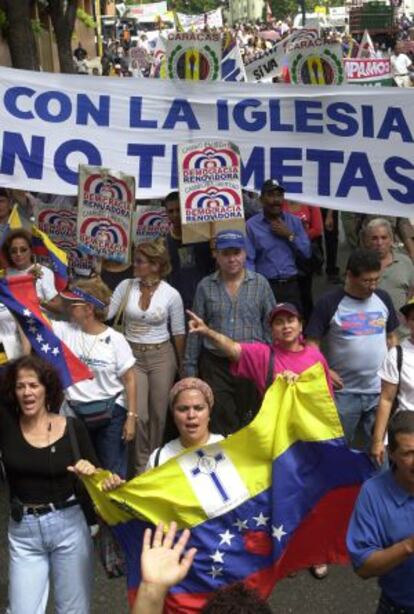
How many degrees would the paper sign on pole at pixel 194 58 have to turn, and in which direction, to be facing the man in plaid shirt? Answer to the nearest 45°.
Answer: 0° — it already faces them

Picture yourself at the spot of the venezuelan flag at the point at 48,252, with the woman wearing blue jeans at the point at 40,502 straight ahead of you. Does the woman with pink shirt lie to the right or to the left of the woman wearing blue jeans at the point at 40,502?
left

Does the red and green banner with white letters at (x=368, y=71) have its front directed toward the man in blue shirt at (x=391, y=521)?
yes

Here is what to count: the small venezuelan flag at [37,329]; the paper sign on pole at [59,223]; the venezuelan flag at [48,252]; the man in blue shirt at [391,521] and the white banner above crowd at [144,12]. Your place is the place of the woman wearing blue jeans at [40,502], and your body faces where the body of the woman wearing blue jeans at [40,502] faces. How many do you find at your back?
4

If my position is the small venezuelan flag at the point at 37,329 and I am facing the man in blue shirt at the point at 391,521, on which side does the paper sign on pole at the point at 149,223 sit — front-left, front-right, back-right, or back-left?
back-left

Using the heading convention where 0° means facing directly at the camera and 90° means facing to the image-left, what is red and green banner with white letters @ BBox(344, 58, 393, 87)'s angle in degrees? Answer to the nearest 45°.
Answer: approximately 0°

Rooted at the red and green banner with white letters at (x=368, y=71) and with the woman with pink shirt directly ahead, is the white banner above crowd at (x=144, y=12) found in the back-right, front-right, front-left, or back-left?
back-right

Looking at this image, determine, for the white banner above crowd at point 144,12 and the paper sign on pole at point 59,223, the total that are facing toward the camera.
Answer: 2

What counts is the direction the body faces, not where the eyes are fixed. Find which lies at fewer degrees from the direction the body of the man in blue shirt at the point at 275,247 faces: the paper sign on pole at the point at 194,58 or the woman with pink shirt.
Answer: the woman with pink shirt

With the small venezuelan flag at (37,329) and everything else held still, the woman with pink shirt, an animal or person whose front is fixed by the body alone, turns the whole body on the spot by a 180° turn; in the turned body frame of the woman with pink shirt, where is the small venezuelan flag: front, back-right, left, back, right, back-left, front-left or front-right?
left
